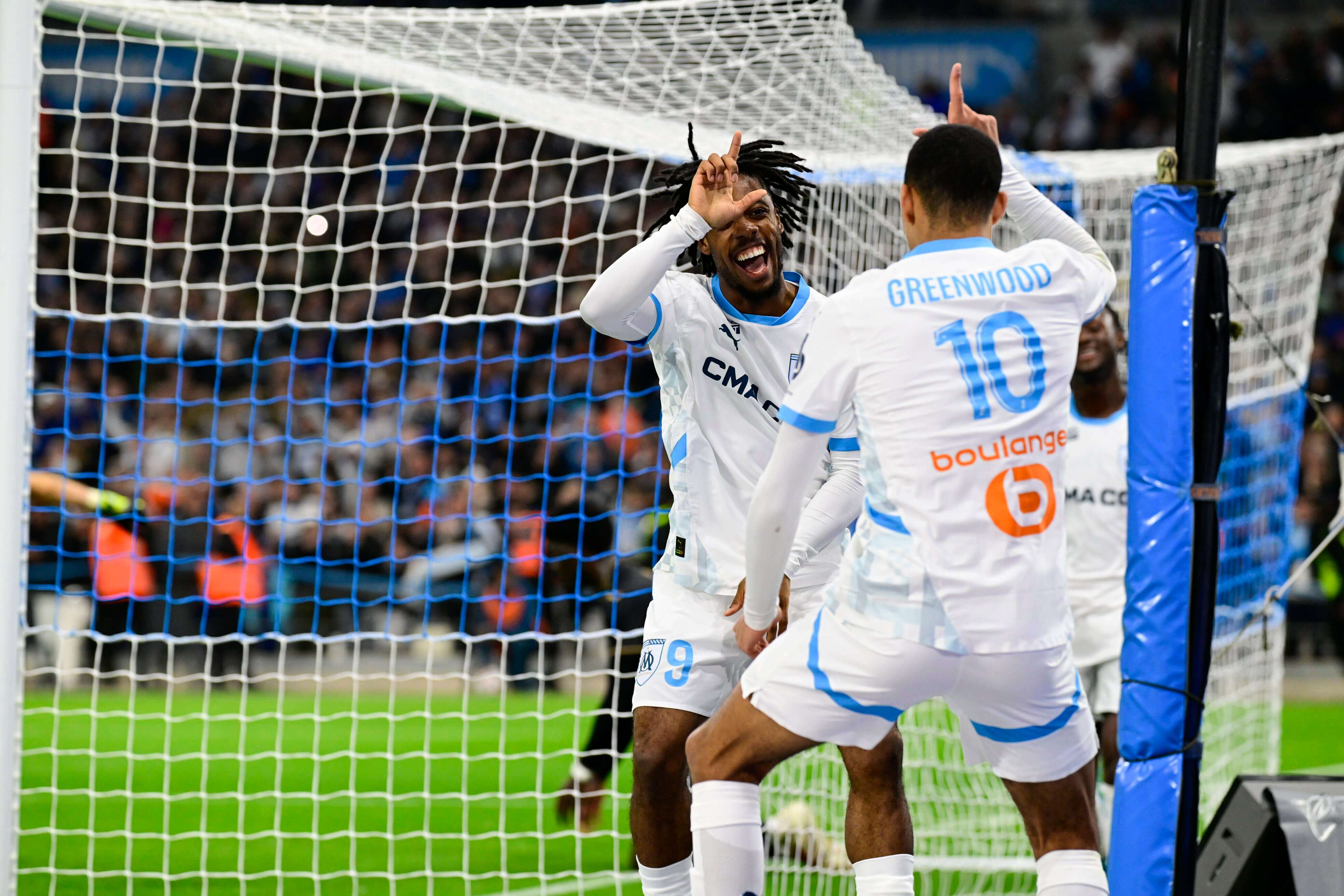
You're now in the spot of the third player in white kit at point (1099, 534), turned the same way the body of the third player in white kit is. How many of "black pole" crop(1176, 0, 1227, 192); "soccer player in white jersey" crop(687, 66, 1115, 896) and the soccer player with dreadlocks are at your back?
0

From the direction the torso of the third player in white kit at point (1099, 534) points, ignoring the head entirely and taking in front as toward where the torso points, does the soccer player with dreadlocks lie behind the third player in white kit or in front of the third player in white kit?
in front

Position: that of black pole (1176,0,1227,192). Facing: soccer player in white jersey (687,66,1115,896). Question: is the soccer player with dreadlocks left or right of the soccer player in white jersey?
right

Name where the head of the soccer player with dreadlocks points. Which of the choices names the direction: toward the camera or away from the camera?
toward the camera

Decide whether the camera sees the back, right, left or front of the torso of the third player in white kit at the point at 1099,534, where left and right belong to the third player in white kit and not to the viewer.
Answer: front

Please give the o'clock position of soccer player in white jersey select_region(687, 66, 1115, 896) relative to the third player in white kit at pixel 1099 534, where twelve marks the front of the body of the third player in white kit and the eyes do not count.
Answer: The soccer player in white jersey is roughly at 12 o'clock from the third player in white kit.

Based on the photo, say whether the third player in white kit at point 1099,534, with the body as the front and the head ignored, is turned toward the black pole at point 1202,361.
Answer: yes

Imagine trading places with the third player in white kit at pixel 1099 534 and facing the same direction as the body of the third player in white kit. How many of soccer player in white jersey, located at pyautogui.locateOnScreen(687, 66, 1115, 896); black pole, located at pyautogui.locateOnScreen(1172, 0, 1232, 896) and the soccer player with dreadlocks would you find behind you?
0

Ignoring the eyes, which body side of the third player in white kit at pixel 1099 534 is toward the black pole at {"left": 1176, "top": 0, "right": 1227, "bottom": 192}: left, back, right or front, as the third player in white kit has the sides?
front
